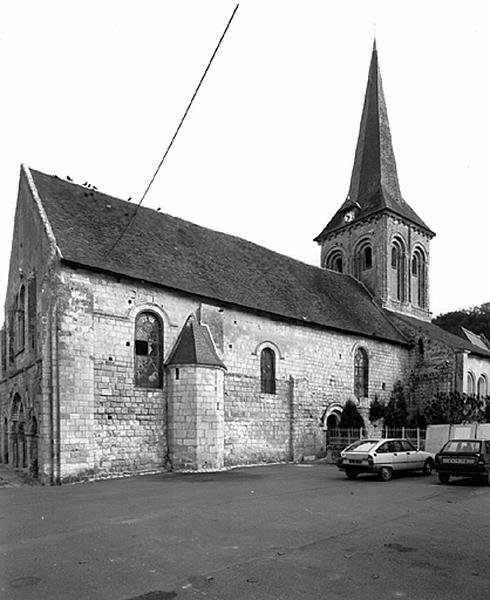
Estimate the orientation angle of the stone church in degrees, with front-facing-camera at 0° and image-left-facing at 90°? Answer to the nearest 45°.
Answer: approximately 45°

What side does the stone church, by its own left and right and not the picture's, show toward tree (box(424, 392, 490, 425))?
back

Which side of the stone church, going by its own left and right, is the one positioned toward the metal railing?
back
